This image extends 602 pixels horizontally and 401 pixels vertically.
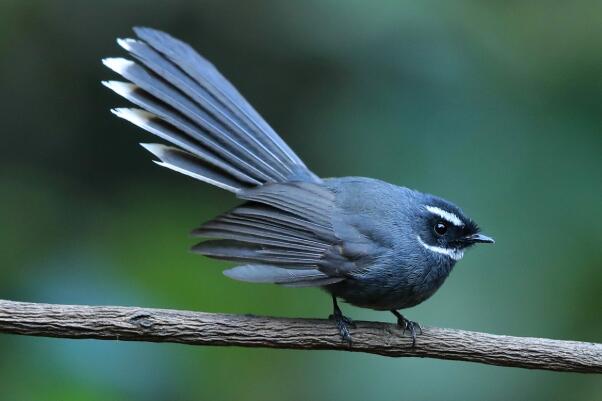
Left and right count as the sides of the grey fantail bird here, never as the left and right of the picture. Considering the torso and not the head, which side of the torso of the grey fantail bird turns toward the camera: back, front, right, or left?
right
